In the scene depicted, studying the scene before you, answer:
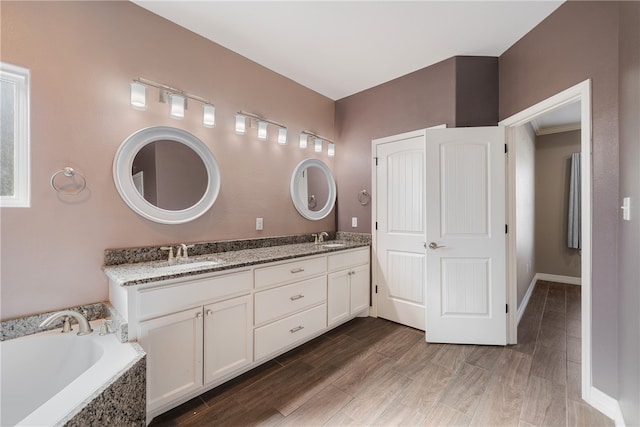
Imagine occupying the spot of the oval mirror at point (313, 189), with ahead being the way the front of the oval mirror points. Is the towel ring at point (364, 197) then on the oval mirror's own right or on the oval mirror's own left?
on the oval mirror's own left

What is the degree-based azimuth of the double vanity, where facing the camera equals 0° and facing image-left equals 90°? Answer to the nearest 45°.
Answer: approximately 315°

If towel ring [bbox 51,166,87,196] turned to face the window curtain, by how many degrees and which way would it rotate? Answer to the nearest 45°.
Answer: approximately 90° to its left
